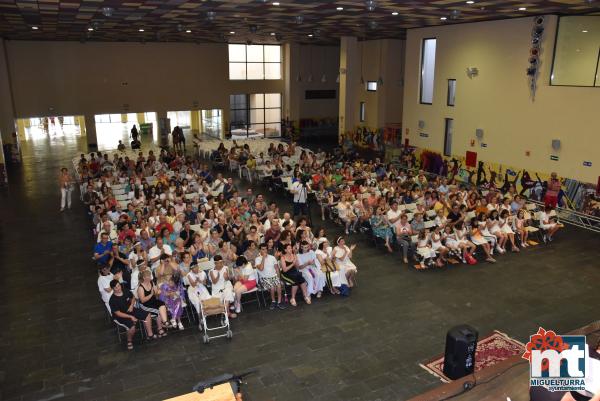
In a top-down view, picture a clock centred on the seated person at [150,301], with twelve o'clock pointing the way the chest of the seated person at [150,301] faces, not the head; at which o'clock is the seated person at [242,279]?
the seated person at [242,279] is roughly at 10 o'clock from the seated person at [150,301].

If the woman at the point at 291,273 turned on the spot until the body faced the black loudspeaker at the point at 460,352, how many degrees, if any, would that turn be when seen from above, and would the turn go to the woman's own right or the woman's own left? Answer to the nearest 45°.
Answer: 0° — they already face it

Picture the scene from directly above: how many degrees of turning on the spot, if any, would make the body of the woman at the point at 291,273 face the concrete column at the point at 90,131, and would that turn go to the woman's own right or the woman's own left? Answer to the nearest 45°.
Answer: approximately 180°

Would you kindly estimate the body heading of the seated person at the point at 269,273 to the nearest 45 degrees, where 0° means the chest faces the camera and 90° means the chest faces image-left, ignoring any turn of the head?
approximately 315°

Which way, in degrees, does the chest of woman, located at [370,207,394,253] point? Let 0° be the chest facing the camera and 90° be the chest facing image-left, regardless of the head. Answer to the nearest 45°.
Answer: approximately 315°

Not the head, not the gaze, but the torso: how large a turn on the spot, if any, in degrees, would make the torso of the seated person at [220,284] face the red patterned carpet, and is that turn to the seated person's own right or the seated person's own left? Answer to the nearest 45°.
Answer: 0° — they already face it

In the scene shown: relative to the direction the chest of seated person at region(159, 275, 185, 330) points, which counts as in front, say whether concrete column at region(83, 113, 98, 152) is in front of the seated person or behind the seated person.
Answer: behind

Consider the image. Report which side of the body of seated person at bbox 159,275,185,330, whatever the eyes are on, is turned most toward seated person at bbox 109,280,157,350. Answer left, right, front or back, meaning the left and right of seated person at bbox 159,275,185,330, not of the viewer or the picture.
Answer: right

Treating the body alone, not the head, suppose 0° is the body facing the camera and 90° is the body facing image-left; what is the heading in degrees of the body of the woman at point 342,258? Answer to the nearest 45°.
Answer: approximately 315°

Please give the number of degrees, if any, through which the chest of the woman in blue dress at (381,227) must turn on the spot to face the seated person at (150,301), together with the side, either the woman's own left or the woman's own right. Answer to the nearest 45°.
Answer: approximately 90° to the woman's own right
